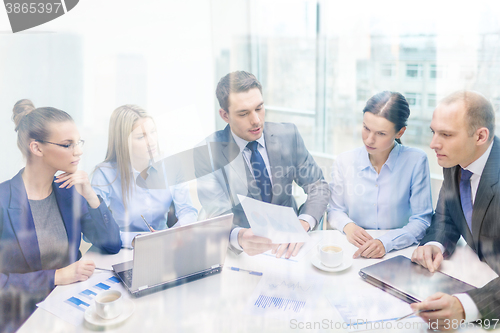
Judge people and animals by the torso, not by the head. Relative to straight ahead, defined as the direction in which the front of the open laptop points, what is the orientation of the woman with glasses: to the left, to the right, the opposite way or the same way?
the opposite way

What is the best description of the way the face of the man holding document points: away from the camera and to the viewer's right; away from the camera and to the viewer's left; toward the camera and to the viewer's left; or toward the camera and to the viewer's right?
toward the camera and to the viewer's right

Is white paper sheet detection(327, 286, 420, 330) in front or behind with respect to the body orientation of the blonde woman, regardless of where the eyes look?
in front

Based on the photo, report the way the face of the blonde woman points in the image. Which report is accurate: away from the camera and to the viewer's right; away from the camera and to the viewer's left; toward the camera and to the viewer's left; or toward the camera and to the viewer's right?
toward the camera and to the viewer's right

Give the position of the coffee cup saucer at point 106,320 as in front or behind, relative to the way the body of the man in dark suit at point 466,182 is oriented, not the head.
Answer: in front

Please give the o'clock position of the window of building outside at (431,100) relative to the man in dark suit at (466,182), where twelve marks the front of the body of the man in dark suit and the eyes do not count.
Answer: The window of building outside is roughly at 4 o'clock from the man in dark suit.

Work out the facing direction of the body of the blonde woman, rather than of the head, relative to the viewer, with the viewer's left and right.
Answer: facing the viewer and to the right of the viewer
